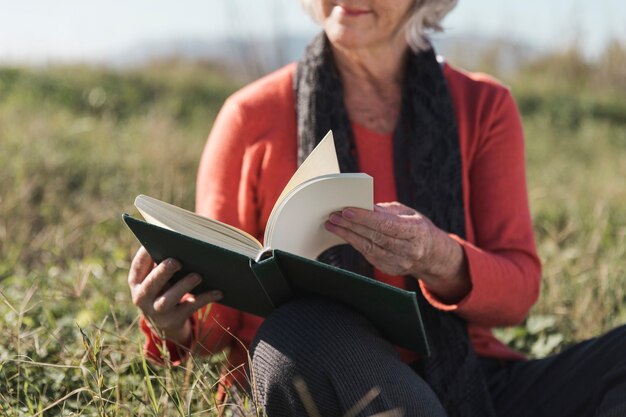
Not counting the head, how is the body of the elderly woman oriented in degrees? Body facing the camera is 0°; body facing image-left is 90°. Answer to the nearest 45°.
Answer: approximately 0°
